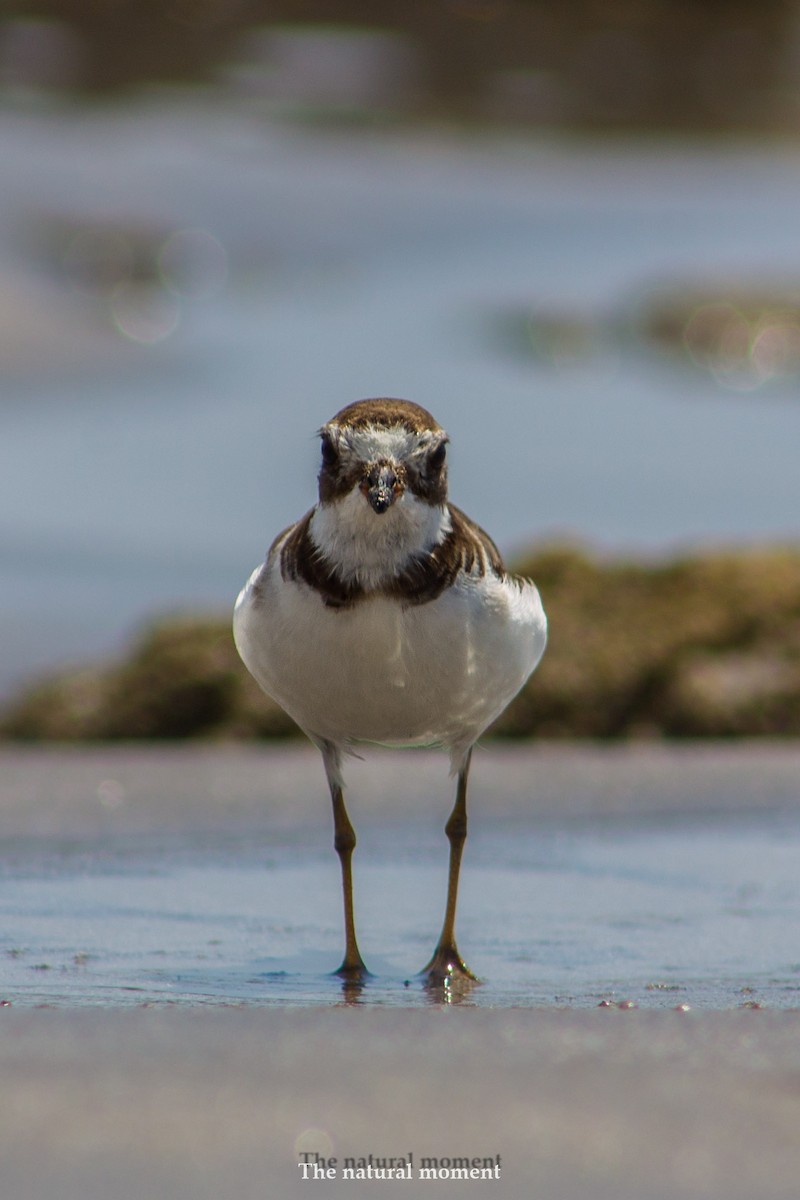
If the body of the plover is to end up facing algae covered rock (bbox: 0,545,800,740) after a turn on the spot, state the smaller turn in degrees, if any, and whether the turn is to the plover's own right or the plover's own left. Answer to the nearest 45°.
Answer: approximately 180°

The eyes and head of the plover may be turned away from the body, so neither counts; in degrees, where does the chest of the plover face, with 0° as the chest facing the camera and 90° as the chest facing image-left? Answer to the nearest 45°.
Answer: approximately 0°

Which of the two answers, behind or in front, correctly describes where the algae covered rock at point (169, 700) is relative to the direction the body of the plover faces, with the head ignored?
behind
